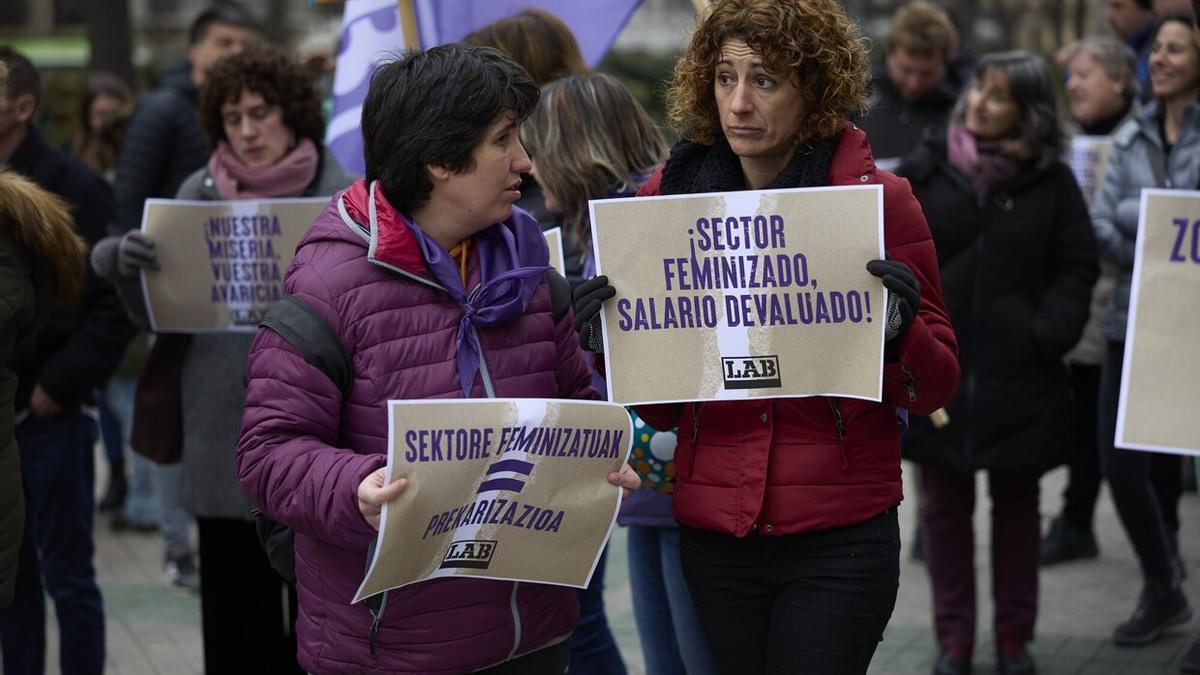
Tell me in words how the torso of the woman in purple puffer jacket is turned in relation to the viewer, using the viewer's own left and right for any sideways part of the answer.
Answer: facing the viewer and to the right of the viewer

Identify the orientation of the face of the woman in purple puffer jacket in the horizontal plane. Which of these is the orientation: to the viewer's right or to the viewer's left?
to the viewer's right

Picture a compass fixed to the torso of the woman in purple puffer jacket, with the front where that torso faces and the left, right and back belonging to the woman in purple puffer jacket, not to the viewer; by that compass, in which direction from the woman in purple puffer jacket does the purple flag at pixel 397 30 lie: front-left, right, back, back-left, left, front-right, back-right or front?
back-left

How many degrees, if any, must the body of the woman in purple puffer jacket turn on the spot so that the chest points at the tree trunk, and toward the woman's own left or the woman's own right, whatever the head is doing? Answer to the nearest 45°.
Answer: approximately 135° to the woman's own left

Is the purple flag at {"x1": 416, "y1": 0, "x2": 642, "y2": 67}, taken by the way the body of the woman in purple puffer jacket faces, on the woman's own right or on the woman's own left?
on the woman's own left
